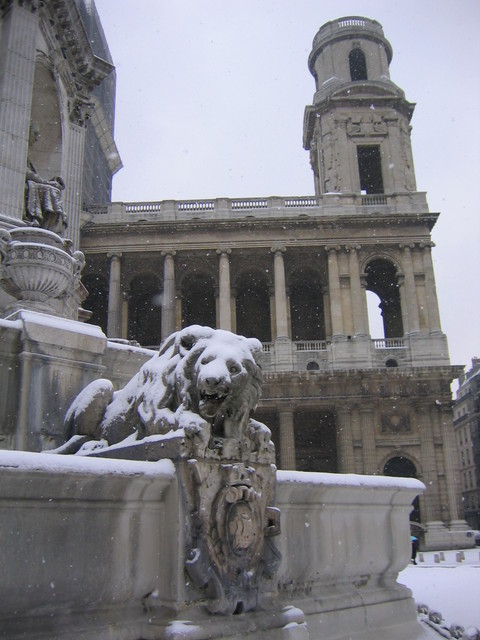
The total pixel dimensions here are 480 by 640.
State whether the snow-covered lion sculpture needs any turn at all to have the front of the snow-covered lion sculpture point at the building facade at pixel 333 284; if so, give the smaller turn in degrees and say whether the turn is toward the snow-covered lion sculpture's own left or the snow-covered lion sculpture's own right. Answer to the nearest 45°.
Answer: approximately 135° to the snow-covered lion sculpture's own left

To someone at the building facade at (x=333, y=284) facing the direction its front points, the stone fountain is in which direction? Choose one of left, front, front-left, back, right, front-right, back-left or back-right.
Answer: front

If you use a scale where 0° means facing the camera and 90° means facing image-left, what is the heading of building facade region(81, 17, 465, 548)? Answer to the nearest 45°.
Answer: approximately 0°

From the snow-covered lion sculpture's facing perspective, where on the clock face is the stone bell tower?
The stone bell tower is roughly at 8 o'clock from the snow-covered lion sculpture.

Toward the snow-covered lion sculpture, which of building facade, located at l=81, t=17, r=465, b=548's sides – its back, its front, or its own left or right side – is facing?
front

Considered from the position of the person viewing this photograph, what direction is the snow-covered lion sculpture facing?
facing the viewer and to the right of the viewer

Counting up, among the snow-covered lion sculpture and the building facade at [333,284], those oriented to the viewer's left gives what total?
0

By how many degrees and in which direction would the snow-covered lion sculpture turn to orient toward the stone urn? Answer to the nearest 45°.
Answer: approximately 180°

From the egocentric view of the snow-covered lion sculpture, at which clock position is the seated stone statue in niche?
The seated stone statue in niche is roughly at 7 o'clock from the snow-covered lion sculpture.

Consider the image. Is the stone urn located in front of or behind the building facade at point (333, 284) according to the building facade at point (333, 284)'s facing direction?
in front
